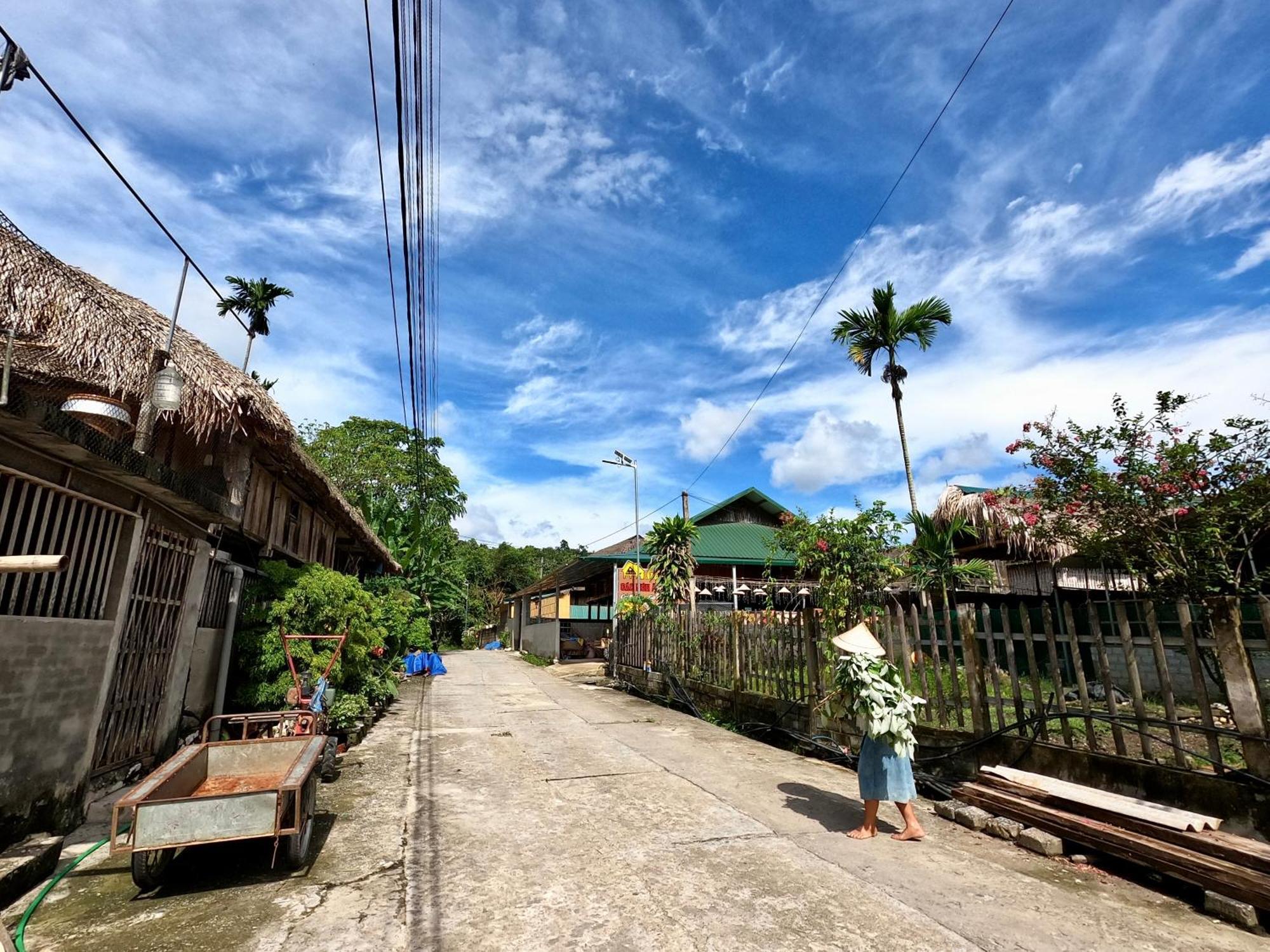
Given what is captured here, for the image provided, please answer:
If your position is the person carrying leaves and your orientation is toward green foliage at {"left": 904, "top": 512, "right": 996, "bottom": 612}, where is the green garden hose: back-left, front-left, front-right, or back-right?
back-left
